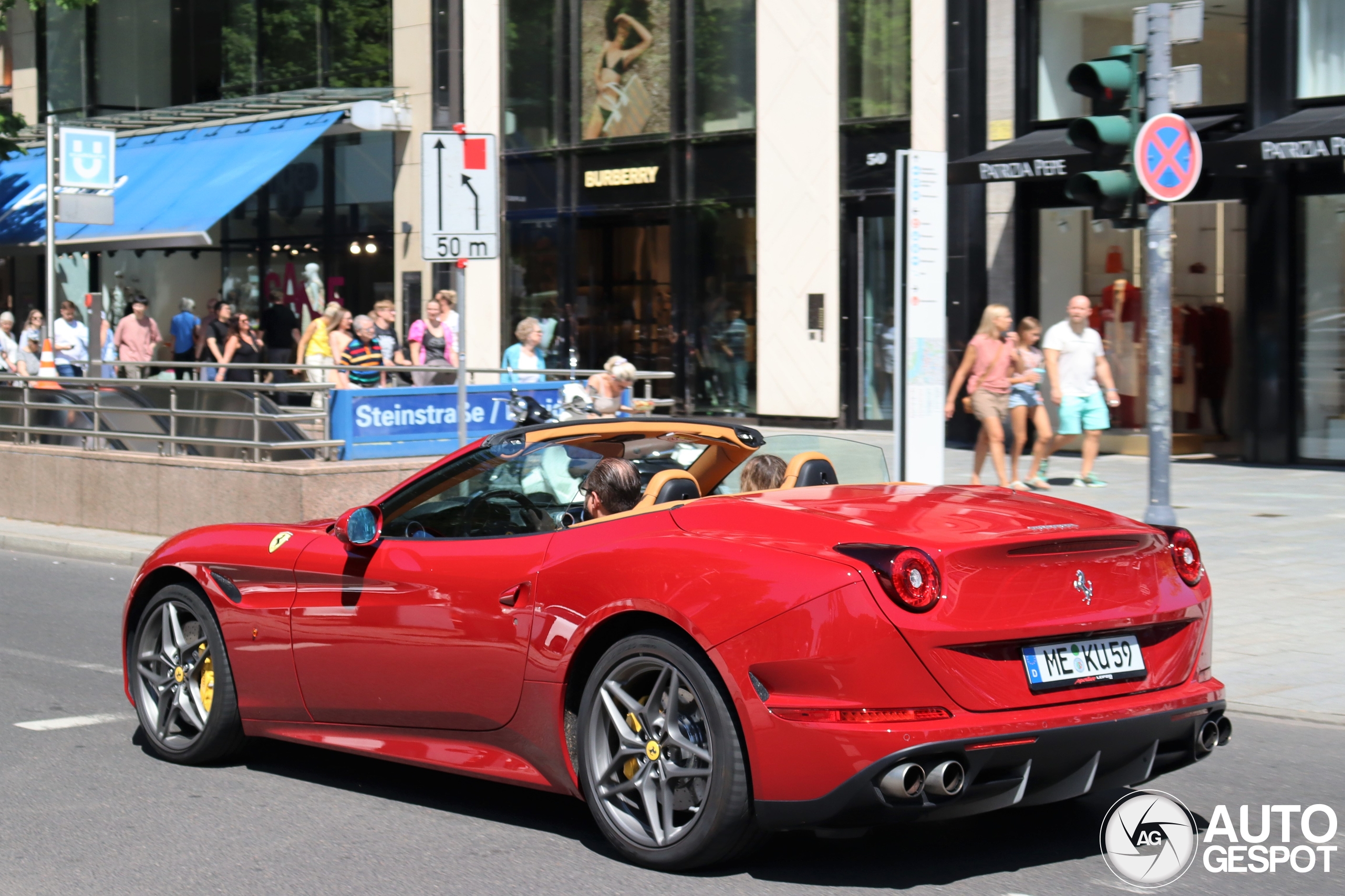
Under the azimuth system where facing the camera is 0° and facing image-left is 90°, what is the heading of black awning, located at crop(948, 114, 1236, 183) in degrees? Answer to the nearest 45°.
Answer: approximately 0°

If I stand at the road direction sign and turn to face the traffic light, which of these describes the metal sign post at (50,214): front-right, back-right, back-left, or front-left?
back-left

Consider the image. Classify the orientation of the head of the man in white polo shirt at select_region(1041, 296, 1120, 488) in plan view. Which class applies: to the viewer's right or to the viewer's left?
to the viewer's left

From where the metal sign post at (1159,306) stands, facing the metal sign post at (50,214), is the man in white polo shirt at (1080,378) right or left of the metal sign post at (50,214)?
right

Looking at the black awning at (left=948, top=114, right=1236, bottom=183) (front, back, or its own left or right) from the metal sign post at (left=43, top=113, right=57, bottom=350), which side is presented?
right

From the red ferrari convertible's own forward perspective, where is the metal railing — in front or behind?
in front
